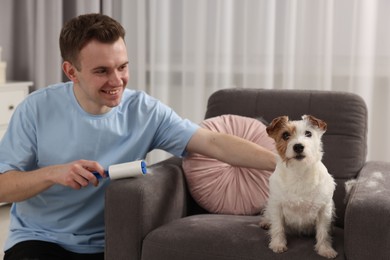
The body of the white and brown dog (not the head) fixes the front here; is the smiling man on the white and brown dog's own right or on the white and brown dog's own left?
on the white and brown dog's own right

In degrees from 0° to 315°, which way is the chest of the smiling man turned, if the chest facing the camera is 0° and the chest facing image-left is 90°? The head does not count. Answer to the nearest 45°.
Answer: approximately 315°

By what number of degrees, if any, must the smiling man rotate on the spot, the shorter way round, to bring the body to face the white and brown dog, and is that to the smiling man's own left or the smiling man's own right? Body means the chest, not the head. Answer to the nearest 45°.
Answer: approximately 45° to the smiling man's own left

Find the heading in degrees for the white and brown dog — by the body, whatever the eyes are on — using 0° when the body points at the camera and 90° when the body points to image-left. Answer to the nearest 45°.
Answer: approximately 0°

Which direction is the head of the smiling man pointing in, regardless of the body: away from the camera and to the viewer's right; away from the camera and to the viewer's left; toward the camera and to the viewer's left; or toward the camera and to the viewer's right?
toward the camera and to the viewer's right
